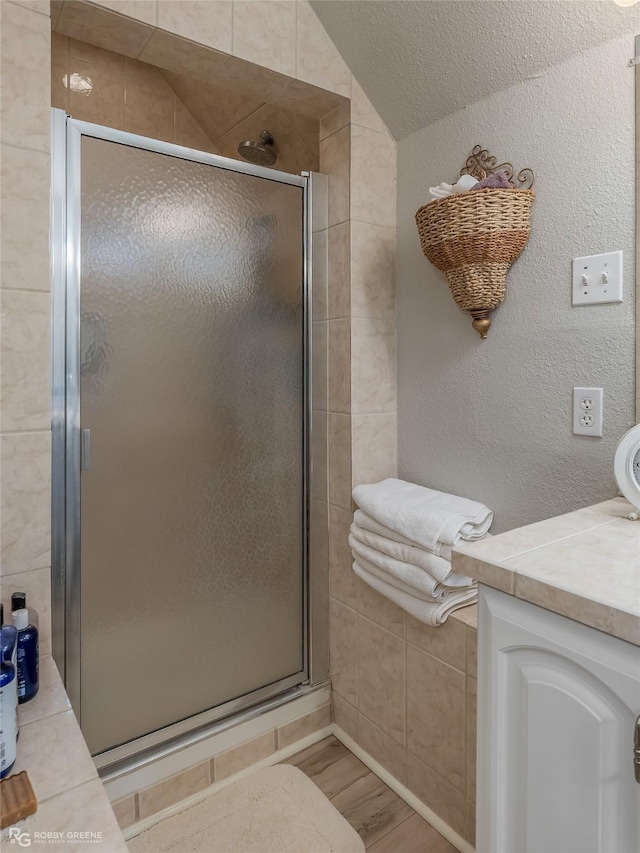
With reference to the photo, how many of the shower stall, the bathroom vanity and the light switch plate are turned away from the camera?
0

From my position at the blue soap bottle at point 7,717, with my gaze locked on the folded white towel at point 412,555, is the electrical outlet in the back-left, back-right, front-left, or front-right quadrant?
front-right

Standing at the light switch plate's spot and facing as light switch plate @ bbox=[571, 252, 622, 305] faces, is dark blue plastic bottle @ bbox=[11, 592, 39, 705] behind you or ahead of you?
ahead

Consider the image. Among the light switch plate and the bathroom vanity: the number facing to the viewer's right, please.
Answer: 0

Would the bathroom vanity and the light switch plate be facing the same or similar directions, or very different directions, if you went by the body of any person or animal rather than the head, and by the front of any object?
same or similar directions

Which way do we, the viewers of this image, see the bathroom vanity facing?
facing the viewer and to the left of the viewer

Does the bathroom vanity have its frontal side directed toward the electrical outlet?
no

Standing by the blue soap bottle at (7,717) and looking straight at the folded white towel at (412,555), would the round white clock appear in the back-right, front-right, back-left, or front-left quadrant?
front-right

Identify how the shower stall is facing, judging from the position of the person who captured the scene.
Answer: facing the viewer and to the right of the viewer

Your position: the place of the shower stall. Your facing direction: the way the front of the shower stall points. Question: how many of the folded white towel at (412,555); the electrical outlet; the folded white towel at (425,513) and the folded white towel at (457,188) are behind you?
0

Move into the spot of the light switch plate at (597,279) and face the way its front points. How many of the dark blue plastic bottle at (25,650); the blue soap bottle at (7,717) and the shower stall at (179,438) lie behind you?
0

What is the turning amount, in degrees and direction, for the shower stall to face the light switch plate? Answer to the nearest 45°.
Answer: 0° — it already faces it
